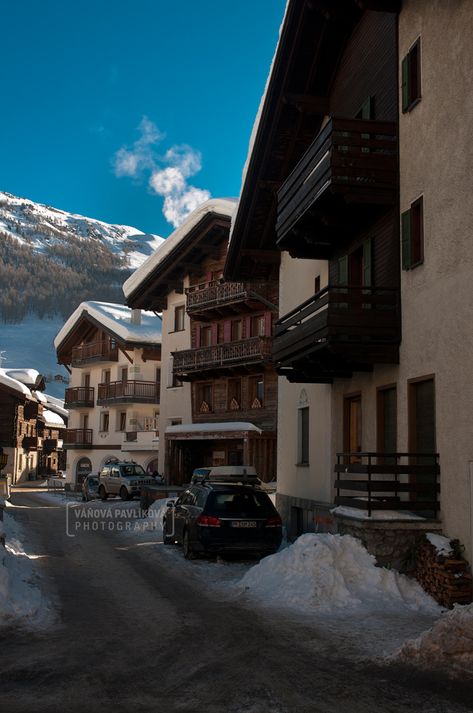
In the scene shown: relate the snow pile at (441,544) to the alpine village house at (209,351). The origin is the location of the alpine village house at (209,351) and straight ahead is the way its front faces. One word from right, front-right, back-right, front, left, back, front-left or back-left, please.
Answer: front-left

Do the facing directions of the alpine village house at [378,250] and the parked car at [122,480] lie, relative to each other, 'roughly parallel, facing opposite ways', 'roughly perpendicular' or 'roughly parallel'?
roughly perpendicular

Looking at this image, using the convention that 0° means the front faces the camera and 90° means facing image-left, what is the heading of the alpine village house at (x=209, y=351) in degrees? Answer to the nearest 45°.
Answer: approximately 45°

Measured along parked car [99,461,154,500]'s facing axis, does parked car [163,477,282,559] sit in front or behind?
in front

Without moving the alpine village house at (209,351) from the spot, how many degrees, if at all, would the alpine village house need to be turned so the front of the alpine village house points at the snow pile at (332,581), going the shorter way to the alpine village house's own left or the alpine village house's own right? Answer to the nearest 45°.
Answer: approximately 45° to the alpine village house's own left

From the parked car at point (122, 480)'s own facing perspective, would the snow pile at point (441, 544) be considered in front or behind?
in front

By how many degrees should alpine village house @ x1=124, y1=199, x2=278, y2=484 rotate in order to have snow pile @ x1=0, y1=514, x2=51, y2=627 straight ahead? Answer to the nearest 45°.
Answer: approximately 45° to its left

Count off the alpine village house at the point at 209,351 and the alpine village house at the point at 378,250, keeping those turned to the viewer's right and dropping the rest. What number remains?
0

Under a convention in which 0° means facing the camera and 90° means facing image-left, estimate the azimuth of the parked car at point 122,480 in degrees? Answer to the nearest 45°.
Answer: approximately 315°

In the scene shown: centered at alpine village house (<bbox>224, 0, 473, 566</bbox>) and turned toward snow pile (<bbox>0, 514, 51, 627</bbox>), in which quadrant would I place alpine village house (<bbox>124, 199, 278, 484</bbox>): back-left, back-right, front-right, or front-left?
back-right
